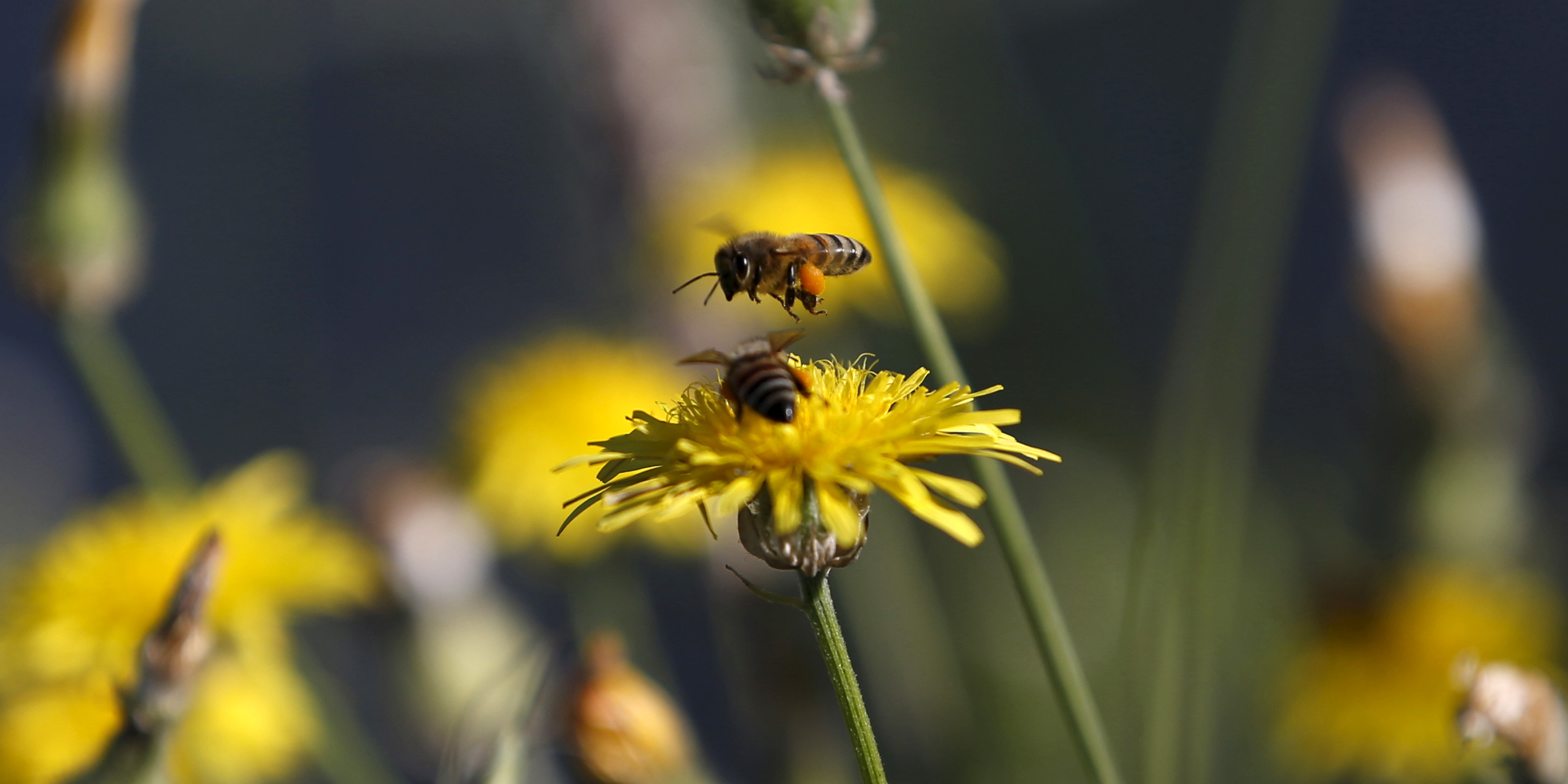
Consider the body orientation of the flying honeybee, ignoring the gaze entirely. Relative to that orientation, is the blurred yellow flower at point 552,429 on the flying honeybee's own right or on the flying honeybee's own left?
on the flying honeybee's own right

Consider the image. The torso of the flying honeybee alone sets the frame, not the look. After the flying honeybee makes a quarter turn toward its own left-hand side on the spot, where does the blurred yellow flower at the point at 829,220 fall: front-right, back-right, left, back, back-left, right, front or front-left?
back

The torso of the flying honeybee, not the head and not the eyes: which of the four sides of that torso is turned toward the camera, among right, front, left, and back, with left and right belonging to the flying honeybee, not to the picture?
left
